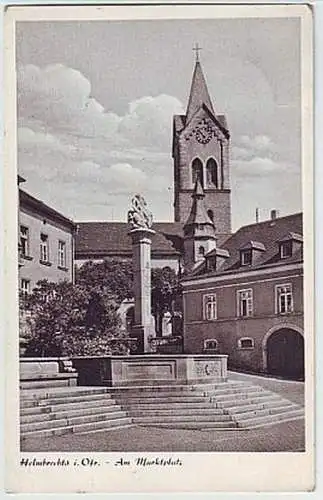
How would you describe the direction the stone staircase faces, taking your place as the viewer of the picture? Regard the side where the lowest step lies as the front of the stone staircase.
facing the viewer
